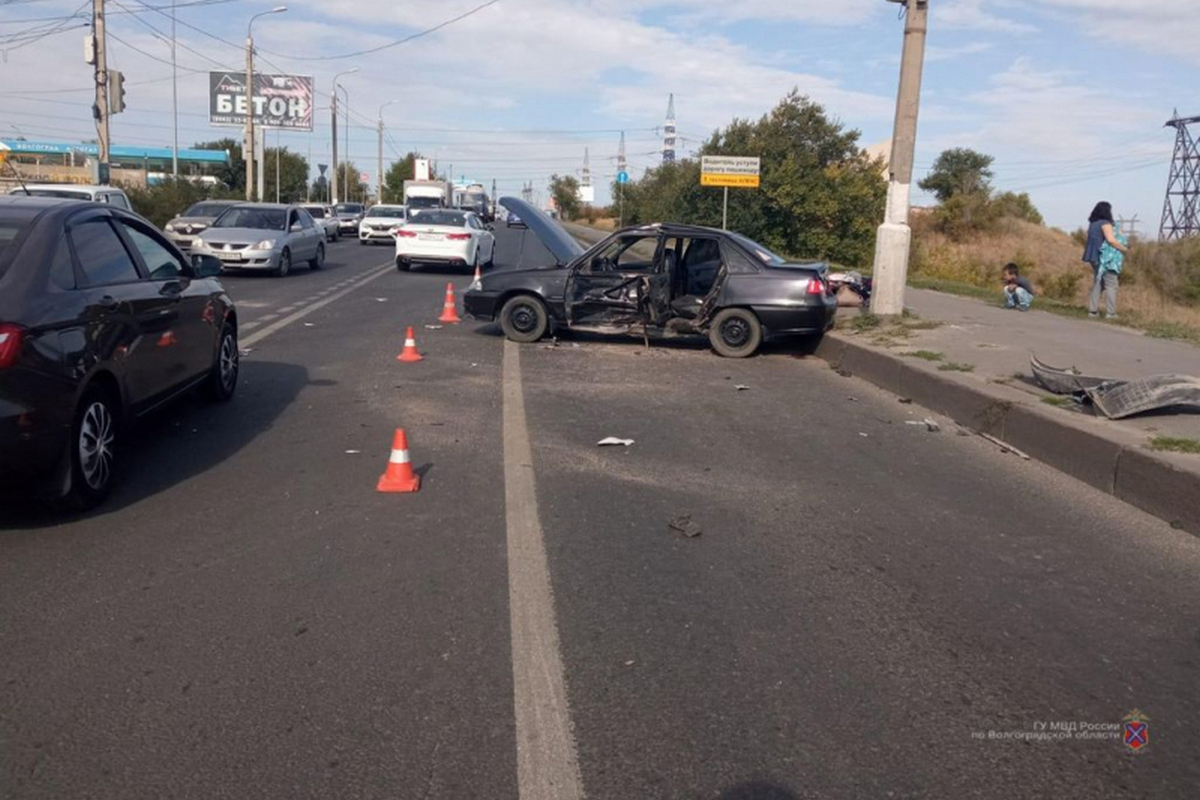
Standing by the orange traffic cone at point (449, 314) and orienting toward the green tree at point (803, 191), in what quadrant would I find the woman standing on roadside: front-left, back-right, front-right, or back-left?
front-right

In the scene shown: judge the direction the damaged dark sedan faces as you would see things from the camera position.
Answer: facing to the left of the viewer

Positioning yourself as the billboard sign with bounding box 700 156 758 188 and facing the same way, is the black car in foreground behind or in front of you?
in front

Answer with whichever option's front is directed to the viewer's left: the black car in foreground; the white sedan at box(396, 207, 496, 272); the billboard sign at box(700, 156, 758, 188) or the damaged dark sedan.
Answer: the damaged dark sedan

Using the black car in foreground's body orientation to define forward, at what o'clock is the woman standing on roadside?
The woman standing on roadside is roughly at 1 o'clock from the black car in foreground.

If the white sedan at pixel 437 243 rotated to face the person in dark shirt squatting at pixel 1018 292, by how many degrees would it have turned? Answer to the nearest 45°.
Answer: approximately 135° to its right

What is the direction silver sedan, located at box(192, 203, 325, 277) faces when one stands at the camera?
facing the viewer and to the left of the viewer

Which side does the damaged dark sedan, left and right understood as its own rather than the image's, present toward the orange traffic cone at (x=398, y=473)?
left

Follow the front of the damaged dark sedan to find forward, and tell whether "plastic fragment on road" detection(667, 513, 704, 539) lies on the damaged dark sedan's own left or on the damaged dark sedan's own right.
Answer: on the damaged dark sedan's own left

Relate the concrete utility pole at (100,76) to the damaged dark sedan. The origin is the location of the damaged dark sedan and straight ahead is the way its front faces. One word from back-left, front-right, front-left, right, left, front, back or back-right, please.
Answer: front-right

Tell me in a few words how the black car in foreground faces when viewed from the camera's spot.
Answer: facing away from the viewer and to the right of the viewer

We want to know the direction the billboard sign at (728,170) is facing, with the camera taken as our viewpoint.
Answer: facing the viewer

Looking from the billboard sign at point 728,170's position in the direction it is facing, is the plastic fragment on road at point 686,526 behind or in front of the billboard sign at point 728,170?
in front

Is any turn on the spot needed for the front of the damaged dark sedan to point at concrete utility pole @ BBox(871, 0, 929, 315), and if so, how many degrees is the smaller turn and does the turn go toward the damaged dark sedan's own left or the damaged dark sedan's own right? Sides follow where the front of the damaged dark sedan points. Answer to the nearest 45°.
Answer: approximately 180°

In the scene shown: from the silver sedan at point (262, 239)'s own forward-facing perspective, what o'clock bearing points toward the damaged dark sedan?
The damaged dark sedan is roughly at 10 o'clock from the silver sedan.

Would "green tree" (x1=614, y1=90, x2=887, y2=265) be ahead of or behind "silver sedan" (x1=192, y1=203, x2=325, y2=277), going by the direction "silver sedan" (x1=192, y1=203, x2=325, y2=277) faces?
behind

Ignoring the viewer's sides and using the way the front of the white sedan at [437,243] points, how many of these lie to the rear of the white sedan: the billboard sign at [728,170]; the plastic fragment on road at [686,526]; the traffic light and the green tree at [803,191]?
1

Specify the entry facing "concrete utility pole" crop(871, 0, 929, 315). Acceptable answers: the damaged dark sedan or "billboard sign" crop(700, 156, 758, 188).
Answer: the billboard sign

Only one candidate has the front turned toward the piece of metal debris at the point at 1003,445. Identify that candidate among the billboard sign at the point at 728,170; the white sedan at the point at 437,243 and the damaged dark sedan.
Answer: the billboard sign

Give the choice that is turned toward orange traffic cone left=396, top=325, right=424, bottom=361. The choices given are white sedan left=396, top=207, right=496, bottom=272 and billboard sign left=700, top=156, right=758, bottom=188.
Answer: the billboard sign

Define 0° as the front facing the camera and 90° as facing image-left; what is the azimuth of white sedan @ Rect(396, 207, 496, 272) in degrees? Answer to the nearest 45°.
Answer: approximately 180°
